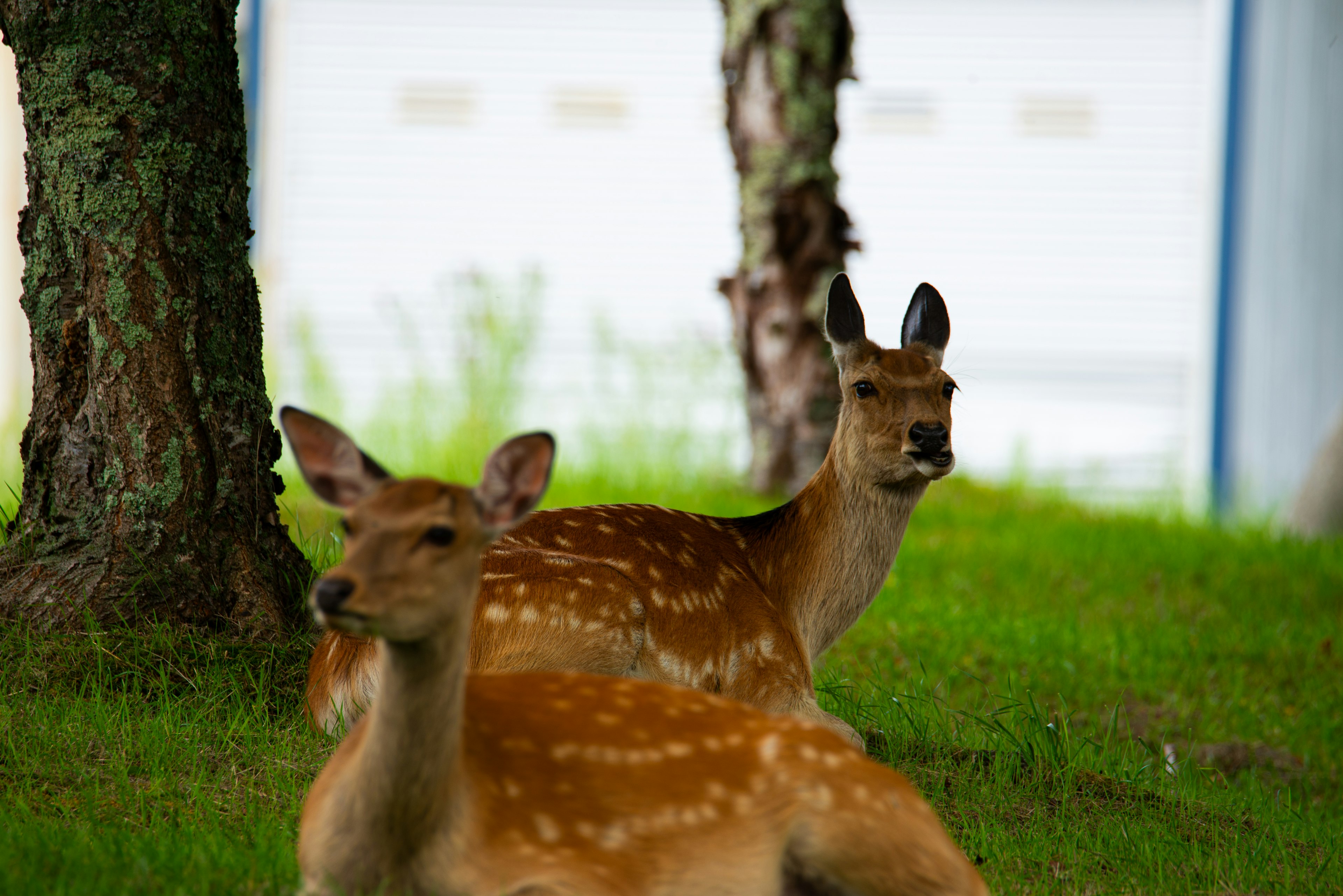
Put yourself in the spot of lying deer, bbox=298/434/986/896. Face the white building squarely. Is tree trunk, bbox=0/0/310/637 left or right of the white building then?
left

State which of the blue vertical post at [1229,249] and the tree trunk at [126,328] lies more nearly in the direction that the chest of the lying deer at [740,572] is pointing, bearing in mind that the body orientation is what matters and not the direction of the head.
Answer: the blue vertical post

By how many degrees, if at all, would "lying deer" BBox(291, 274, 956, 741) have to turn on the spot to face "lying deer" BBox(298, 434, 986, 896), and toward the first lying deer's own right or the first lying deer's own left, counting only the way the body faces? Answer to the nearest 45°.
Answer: approximately 90° to the first lying deer's own right

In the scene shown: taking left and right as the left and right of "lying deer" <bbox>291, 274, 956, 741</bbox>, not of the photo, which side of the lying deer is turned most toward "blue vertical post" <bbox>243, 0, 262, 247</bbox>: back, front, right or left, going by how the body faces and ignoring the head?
left

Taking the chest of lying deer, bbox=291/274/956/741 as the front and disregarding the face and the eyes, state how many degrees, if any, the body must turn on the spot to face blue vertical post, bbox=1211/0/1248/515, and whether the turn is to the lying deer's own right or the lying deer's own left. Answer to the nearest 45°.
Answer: approximately 45° to the lying deer's own left

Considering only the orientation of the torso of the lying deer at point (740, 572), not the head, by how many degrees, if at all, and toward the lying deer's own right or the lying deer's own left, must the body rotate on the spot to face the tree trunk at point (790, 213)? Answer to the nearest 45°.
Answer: approximately 90° to the lying deer's own left

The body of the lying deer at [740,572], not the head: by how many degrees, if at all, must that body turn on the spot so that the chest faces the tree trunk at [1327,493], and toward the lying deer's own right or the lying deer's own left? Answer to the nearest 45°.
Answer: approximately 45° to the lying deer's own left

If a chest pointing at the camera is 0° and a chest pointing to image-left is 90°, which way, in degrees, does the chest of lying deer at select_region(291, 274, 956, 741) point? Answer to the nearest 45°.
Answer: approximately 270°

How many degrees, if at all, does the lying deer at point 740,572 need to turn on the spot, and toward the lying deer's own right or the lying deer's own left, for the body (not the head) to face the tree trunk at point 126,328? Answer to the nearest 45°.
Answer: approximately 180°
